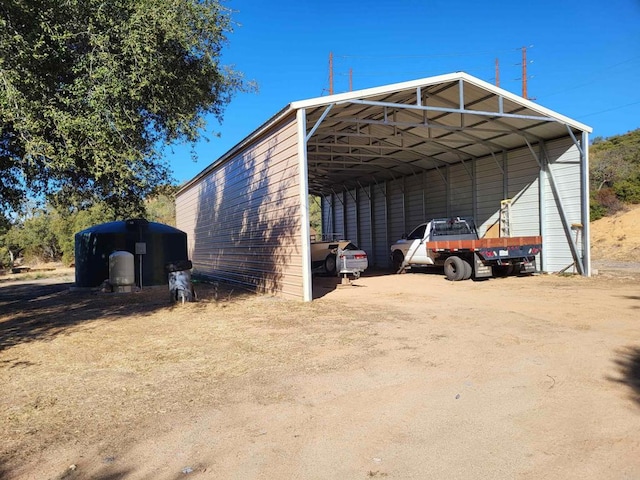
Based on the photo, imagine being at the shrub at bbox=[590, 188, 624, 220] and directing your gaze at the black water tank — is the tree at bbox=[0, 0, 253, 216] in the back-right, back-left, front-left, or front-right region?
front-left

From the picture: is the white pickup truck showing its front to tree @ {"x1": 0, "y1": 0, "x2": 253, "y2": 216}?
no

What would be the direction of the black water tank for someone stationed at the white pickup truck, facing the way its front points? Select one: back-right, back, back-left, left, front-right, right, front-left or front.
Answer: front-left

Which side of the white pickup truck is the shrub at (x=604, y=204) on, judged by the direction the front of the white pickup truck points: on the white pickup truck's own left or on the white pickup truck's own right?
on the white pickup truck's own right

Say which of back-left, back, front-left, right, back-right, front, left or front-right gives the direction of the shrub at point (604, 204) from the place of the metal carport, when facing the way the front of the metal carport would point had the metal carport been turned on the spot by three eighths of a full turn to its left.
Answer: front-right

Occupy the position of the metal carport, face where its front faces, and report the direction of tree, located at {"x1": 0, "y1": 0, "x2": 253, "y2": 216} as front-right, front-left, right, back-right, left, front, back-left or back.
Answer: right

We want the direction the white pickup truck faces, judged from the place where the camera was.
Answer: facing away from the viewer and to the left of the viewer
